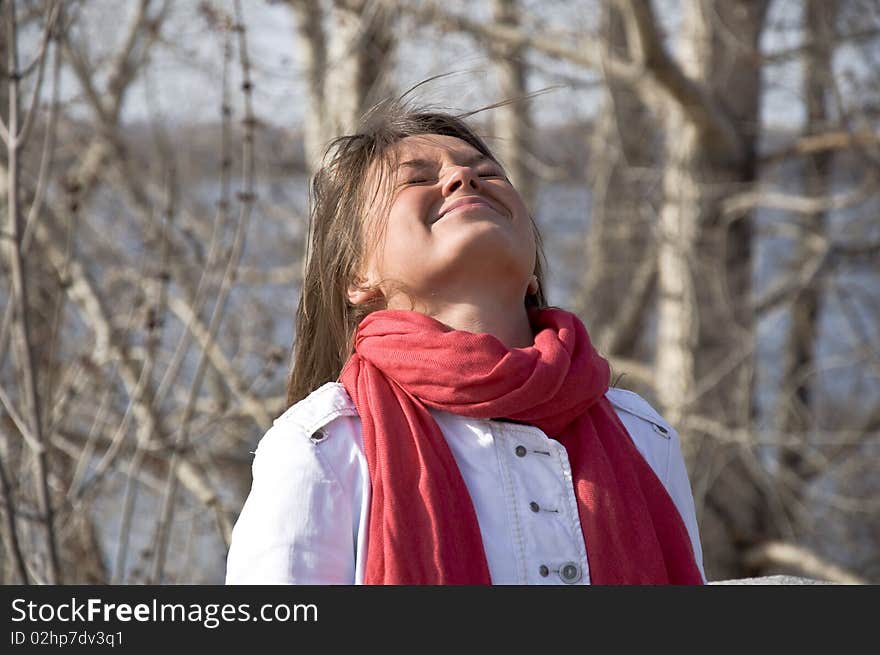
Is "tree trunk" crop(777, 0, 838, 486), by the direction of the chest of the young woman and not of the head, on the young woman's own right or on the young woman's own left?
on the young woman's own left

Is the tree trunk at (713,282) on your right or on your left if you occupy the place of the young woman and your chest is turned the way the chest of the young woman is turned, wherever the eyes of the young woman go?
on your left

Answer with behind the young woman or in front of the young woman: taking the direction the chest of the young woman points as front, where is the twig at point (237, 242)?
behind

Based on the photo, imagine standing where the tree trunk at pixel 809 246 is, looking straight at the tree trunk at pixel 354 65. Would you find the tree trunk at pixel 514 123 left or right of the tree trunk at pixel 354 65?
right

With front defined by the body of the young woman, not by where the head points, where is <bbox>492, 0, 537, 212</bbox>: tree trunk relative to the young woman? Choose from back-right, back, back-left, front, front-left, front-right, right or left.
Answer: back-left

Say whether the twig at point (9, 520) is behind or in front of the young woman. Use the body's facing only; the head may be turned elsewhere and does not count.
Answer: behind

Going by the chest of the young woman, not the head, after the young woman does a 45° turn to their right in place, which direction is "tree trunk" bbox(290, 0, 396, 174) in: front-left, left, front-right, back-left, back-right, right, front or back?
back
